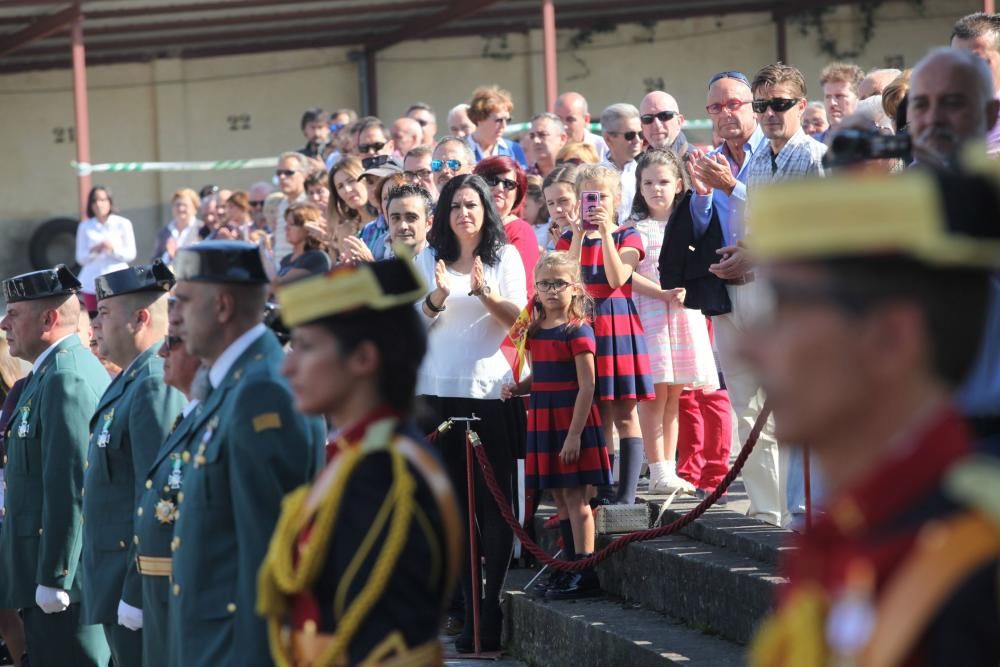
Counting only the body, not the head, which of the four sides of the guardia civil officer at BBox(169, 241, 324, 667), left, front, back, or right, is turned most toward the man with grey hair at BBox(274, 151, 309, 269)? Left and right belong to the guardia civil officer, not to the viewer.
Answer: right

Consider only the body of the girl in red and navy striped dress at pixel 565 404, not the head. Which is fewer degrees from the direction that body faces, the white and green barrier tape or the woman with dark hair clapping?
the woman with dark hair clapping

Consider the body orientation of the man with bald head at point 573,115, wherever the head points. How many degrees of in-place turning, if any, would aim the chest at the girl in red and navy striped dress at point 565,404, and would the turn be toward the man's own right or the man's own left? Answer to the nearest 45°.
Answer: approximately 45° to the man's own left

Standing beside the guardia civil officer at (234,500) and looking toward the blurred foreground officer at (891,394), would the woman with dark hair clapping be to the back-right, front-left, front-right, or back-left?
back-left

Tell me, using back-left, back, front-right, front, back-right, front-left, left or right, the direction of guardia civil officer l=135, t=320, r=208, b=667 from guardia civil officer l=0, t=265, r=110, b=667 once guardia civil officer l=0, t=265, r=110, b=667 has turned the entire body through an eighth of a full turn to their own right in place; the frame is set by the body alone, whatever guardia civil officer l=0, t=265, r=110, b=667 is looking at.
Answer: back-left

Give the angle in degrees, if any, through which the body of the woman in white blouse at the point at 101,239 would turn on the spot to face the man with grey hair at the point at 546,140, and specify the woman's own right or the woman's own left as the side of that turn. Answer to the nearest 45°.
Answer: approximately 45° to the woman's own left

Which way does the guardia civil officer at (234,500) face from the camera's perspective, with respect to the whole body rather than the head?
to the viewer's left

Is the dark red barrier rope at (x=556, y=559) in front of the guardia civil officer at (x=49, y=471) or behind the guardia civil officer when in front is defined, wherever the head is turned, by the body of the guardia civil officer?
behind

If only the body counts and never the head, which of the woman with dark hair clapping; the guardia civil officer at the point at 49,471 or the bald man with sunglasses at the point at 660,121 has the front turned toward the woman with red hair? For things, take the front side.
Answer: the bald man with sunglasses

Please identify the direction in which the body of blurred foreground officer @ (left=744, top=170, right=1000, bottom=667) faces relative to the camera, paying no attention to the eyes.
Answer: to the viewer's left

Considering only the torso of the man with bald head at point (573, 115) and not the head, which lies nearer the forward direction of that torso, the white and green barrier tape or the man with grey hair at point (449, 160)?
the man with grey hair

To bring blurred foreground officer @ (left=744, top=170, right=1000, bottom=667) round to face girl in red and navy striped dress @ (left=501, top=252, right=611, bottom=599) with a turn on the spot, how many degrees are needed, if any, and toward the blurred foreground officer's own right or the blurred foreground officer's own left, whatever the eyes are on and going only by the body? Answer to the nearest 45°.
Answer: approximately 90° to the blurred foreground officer's own right
